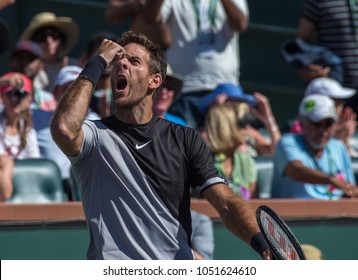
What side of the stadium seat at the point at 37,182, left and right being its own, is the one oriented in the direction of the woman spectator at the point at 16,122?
back

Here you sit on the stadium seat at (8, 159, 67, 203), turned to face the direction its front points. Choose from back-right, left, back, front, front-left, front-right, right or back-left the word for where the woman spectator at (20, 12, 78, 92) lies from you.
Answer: back

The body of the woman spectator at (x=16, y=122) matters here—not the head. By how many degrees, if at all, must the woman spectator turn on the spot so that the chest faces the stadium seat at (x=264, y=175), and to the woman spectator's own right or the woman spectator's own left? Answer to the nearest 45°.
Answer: approximately 90° to the woman spectator's own left

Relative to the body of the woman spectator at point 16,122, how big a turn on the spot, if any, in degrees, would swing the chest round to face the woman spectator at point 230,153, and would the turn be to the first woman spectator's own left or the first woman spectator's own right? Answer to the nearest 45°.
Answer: approximately 90° to the first woman spectator's own left

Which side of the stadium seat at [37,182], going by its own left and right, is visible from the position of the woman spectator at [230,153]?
left

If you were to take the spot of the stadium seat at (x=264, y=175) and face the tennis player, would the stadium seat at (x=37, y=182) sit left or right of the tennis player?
right

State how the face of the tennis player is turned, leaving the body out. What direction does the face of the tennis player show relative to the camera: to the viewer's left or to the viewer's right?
to the viewer's left

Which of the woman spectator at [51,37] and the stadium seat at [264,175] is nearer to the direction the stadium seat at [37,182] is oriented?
the stadium seat

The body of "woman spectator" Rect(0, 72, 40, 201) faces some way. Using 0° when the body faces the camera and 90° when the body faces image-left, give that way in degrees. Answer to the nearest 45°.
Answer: approximately 0°

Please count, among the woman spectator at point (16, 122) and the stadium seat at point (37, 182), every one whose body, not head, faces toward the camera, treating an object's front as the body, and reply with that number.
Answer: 2
